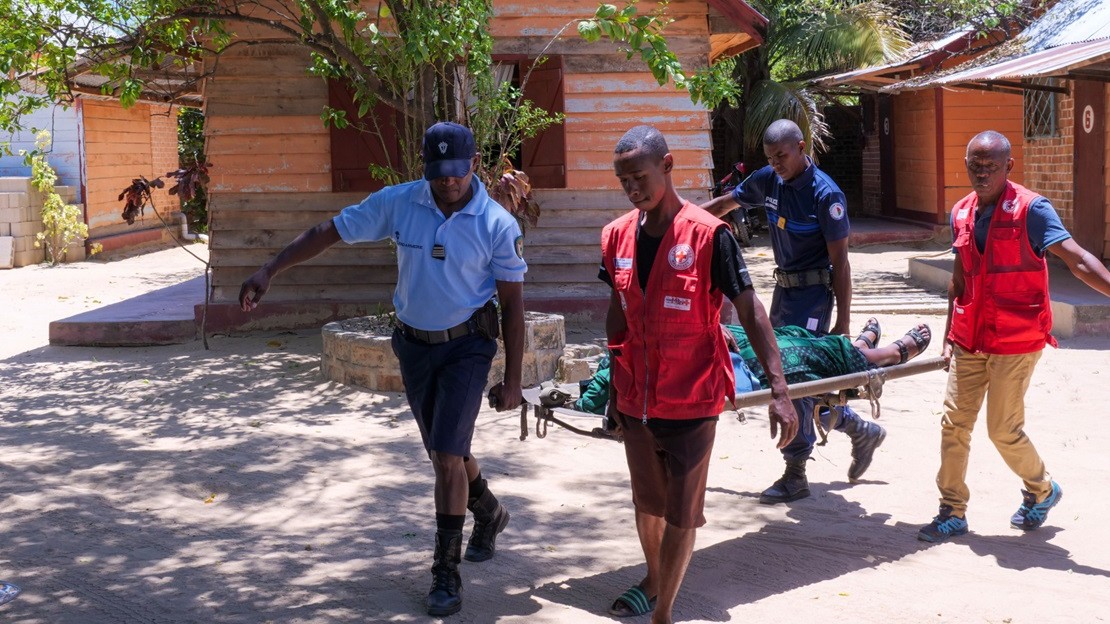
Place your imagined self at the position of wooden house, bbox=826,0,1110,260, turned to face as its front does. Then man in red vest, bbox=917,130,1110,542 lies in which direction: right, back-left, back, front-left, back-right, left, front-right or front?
front-left

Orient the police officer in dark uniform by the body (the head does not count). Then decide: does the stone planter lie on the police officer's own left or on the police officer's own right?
on the police officer's own right

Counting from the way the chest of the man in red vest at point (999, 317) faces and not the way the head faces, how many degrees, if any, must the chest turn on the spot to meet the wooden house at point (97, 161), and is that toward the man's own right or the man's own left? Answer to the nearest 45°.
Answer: approximately 90° to the man's own right

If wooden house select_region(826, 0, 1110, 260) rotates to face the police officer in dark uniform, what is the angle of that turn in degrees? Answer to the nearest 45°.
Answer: approximately 45° to its left

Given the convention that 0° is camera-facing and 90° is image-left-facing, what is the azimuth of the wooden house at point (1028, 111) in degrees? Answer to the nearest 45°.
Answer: approximately 45°

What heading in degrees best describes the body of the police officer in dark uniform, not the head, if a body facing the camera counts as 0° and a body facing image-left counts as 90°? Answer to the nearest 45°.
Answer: approximately 45°
